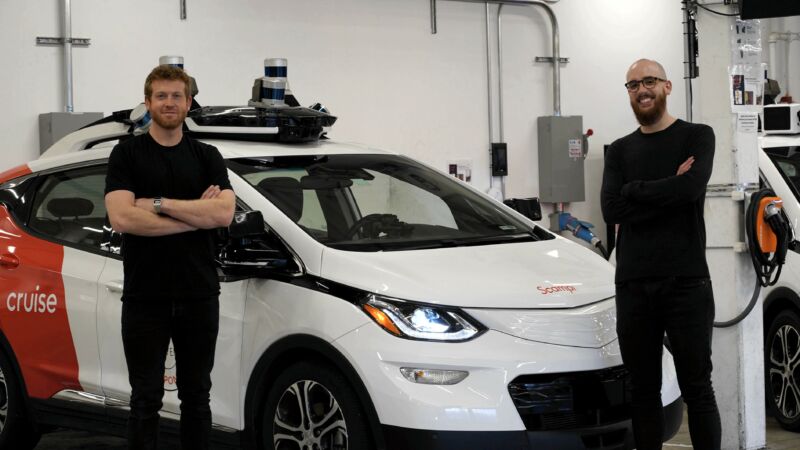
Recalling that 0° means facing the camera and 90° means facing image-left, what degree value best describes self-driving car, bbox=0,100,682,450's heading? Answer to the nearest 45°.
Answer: approximately 315°

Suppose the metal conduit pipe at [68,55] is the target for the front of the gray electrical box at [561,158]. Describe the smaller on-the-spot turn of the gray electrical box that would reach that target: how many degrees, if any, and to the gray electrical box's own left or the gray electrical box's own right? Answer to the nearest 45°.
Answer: approximately 45° to the gray electrical box's own right

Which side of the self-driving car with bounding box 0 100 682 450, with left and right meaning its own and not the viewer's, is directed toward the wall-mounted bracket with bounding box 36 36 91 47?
back

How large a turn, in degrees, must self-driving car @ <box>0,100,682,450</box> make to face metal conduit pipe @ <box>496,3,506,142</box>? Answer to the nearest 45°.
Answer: approximately 135° to its left

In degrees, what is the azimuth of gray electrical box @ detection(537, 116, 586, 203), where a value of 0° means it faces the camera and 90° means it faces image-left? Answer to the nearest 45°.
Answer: approximately 0°

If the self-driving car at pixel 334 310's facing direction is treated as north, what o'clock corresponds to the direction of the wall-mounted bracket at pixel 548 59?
The wall-mounted bracket is roughly at 8 o'clock from the self-driving car.

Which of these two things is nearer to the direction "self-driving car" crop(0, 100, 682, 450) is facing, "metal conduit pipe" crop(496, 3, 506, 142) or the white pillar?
the white pillar

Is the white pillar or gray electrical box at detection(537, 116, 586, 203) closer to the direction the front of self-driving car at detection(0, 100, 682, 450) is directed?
the white pillar
